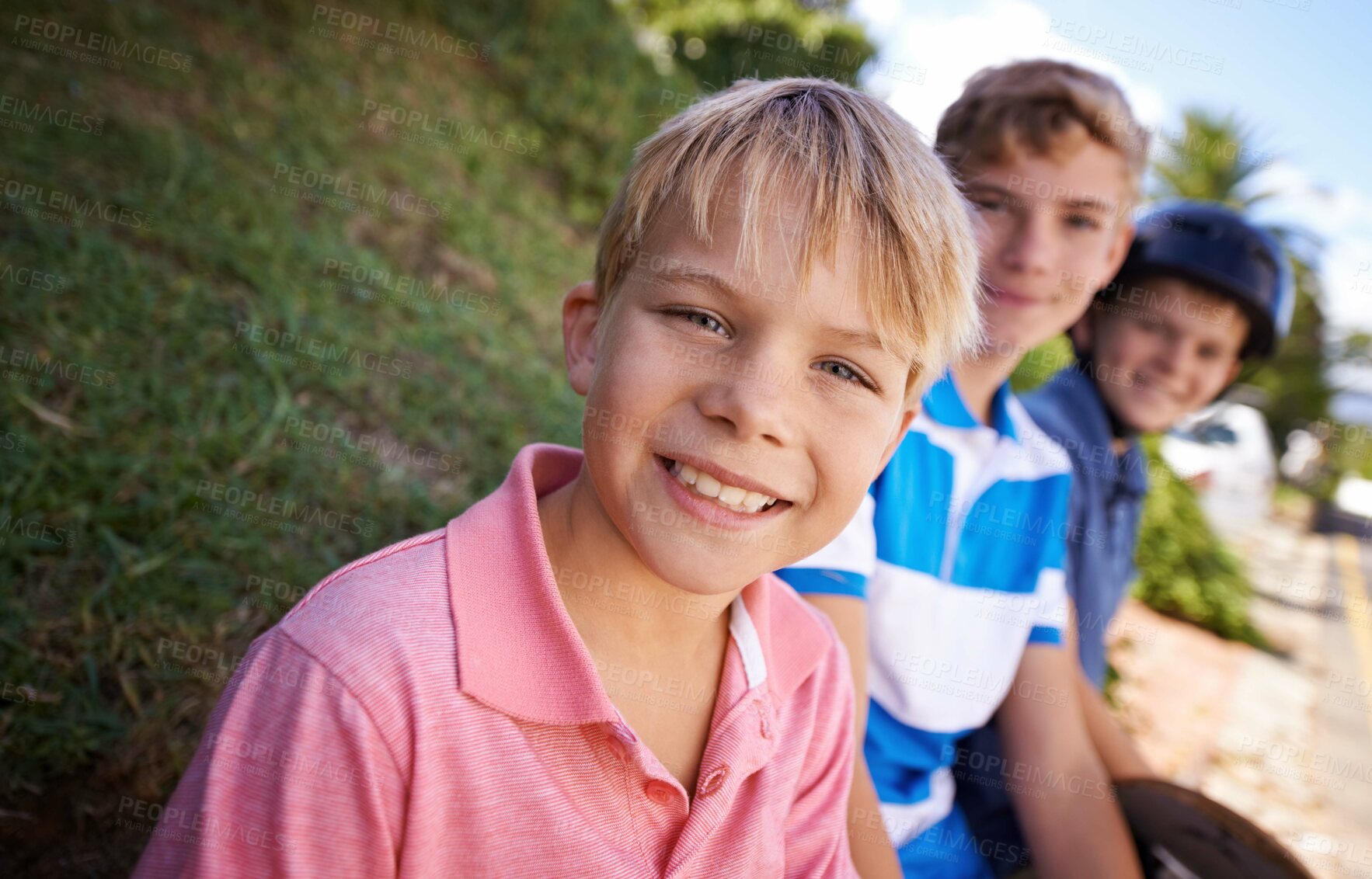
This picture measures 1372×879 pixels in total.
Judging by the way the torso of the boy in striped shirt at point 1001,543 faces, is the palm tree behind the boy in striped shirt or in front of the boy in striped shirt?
behind

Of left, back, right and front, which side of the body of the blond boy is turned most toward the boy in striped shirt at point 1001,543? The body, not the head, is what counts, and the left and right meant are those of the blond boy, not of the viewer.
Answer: left

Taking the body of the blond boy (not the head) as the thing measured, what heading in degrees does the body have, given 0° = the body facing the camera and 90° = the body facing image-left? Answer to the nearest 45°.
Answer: approximately 315°

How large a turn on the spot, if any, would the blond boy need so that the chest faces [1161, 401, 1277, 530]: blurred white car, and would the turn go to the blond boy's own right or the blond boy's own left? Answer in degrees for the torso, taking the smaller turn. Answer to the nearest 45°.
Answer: approximately 90° to the blond boy's own left

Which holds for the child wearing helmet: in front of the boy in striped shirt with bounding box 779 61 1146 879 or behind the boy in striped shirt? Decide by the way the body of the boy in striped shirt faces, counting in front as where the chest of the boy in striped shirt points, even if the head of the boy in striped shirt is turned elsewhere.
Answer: behind

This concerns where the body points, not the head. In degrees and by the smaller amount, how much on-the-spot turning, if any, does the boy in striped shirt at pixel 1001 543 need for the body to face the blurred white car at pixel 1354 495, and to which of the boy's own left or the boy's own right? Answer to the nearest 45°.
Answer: approximately 180°

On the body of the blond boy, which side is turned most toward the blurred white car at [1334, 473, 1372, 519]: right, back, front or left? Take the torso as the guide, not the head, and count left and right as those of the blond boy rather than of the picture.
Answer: left

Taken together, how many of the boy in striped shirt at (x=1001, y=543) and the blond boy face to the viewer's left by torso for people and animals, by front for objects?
0
